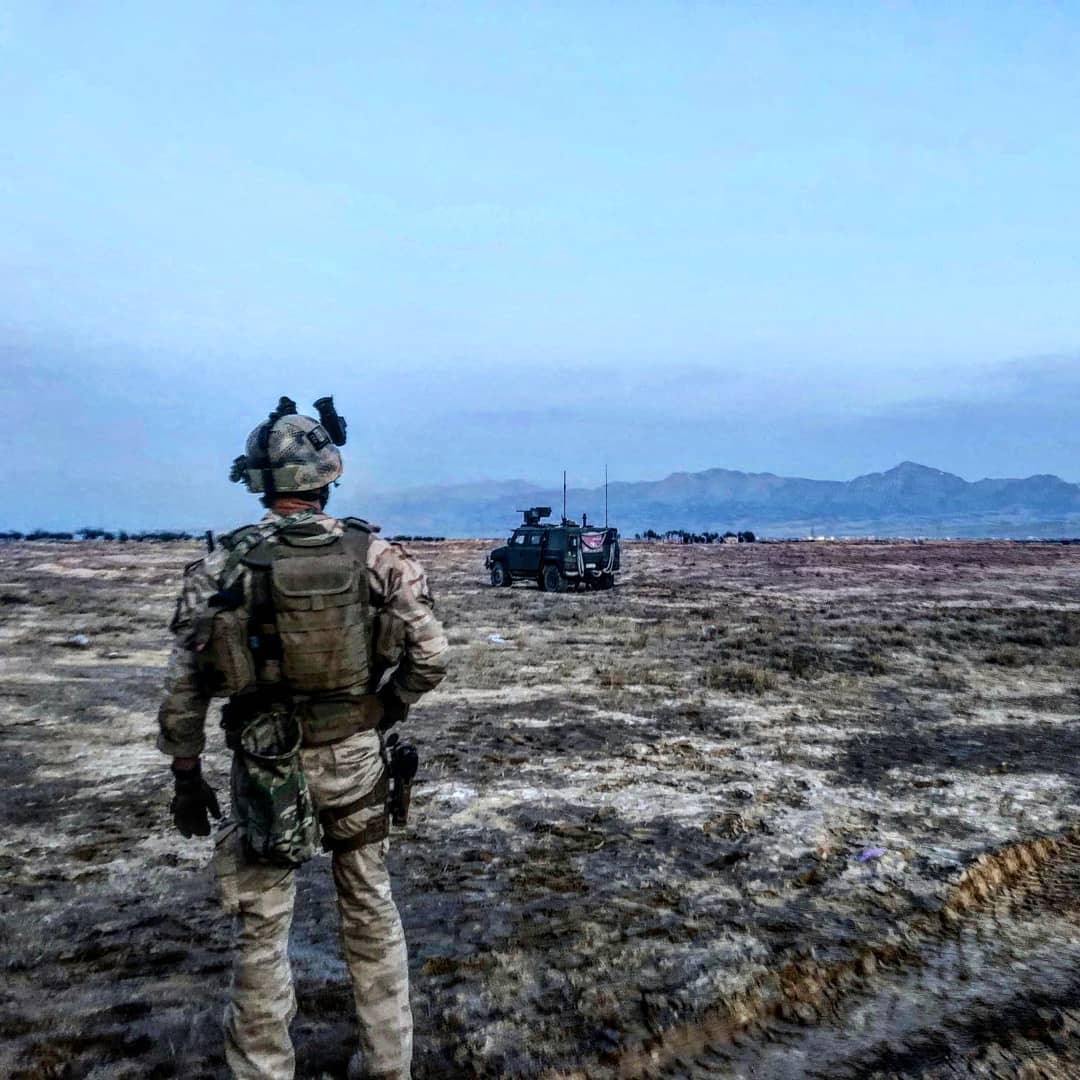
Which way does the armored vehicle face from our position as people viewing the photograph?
facing away from the viewer and to the left of the viewer

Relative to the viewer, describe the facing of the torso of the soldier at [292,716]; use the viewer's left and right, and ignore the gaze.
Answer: facing away from the viewer
